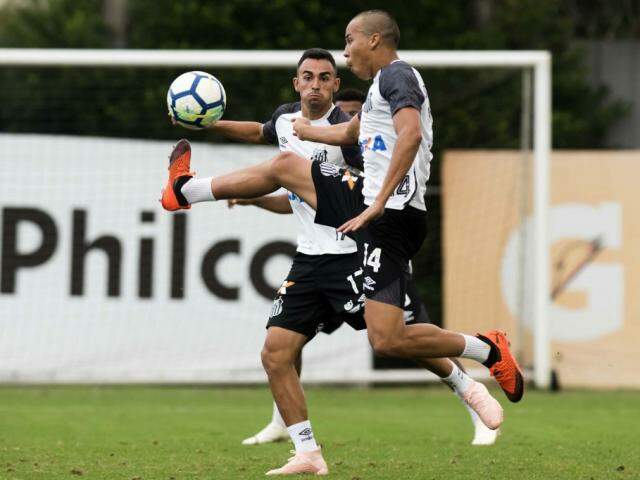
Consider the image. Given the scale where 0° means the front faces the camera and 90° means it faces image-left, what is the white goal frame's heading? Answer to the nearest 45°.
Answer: approximately 0°

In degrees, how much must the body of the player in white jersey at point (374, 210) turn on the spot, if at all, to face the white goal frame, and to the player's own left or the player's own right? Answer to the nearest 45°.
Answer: approximately 90° to the player's own right

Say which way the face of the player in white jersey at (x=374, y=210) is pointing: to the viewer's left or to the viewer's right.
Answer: to the viewer's left

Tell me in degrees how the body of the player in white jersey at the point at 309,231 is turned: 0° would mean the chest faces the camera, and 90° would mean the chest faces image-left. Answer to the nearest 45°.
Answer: approximately 0°

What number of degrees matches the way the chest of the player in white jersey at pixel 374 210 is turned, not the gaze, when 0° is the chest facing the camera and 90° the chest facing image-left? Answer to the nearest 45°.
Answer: approximately 90°

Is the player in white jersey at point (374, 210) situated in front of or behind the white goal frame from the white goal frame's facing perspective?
in front

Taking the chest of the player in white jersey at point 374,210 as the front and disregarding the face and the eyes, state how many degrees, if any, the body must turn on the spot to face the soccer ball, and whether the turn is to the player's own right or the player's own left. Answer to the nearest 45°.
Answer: approximately 45° to the player's own right

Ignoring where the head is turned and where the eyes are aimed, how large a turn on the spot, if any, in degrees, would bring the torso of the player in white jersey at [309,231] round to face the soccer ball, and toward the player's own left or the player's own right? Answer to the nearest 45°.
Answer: approximately 45° to the player's own right
